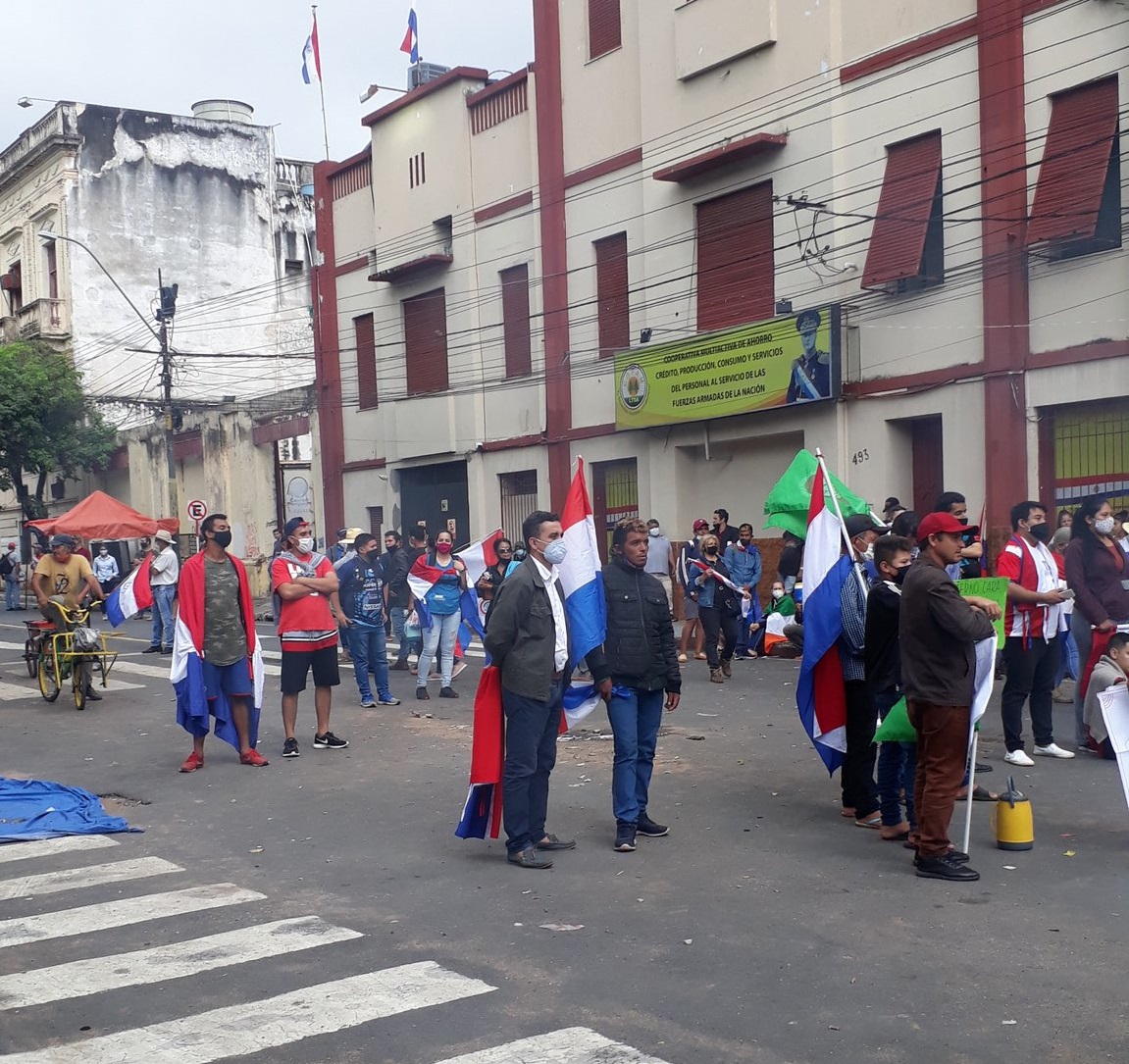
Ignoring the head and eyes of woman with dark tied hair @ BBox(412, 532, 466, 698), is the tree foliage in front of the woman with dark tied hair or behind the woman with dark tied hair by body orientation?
behind

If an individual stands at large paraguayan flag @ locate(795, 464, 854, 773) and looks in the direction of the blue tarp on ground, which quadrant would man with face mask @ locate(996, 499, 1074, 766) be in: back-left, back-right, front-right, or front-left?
back-right

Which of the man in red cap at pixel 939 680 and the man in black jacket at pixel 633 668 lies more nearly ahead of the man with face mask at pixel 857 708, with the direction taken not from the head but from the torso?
the man in red cap

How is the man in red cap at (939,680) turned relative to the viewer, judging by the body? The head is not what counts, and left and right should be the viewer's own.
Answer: facing to the right of the viewer

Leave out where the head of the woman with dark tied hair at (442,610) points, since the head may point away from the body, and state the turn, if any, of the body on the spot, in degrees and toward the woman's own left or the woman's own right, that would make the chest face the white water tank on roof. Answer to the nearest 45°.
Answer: approximately 180°

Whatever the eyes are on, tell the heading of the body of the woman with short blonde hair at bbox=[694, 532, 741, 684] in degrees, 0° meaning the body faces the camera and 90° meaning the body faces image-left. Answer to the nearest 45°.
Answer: approximately 0°

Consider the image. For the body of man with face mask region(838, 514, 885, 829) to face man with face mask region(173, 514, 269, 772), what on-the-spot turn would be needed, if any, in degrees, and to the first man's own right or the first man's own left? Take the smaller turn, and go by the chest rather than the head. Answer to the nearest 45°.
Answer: approximately 180°

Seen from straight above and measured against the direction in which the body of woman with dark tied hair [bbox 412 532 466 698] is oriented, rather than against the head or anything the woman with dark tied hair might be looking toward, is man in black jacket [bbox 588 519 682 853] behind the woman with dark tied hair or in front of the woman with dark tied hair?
in front

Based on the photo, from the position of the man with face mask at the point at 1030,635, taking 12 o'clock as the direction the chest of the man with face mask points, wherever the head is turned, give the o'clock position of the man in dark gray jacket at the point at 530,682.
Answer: The man in dark gray jacket is roughly at 3 o'clock from the man with face mask.
